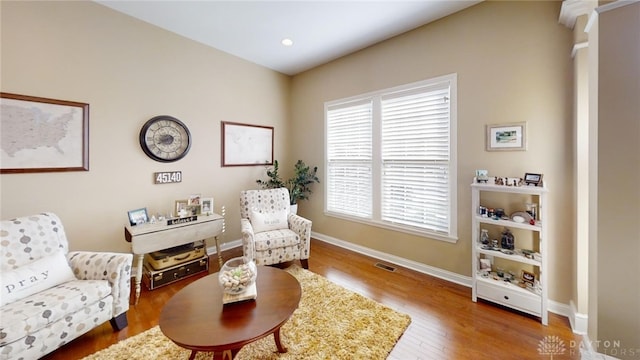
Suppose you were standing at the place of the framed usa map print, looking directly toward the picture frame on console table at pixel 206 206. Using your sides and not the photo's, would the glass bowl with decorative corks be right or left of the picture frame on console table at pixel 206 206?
right

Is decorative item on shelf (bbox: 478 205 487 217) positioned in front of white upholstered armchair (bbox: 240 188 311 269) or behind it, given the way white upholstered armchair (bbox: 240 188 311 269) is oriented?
in front

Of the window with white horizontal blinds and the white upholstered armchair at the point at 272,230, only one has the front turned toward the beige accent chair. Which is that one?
the window with white horizontal blinds

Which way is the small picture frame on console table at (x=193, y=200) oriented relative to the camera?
toward the camera

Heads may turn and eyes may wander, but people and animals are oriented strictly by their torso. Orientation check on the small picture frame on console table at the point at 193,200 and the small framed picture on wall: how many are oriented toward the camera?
2

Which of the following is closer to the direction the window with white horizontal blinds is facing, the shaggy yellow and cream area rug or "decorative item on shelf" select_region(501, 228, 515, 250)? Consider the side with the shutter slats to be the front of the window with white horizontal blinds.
the shaggy yellow and cream area rug

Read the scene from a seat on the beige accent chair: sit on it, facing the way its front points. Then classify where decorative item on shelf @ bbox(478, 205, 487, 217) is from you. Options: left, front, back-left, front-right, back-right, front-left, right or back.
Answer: front

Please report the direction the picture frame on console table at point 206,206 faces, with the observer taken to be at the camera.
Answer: facing the viewer

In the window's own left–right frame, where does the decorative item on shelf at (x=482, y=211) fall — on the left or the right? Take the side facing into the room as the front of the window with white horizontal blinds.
on its left

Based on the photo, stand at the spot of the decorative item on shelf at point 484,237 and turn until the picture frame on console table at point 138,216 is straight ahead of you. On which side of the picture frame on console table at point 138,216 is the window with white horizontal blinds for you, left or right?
right

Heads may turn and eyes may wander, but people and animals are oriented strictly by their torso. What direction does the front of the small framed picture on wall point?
toward the camera

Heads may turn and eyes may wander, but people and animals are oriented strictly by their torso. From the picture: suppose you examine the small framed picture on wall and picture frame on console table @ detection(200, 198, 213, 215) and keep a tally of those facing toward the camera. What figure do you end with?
2

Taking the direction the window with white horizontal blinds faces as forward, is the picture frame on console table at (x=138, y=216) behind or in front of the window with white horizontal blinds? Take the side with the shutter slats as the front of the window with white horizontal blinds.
in front

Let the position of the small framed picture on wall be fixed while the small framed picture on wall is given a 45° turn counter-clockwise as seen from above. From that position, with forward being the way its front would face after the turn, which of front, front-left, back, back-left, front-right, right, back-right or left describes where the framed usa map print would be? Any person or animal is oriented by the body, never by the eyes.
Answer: right

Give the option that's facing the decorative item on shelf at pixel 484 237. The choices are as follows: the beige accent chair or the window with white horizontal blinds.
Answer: the beige accent chair

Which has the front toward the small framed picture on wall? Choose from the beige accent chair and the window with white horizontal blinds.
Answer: the beige accent chair
